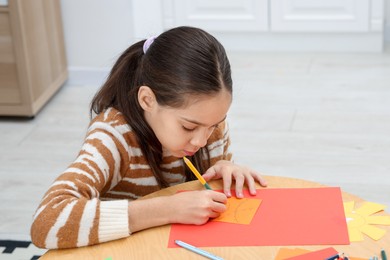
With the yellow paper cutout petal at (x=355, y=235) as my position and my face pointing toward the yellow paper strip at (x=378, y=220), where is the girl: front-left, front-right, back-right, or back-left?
back-left

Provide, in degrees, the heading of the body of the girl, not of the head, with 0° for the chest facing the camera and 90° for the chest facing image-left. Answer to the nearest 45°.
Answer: approximately 315°
